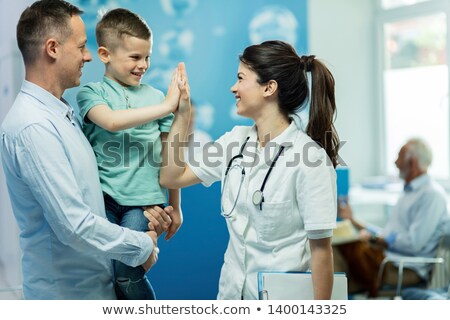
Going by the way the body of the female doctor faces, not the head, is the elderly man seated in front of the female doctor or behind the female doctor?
behind

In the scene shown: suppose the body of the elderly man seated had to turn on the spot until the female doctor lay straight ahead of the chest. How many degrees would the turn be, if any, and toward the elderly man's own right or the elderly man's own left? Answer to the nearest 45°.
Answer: approximately 90° to the elderly man's own left

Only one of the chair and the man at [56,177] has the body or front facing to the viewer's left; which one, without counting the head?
the chair

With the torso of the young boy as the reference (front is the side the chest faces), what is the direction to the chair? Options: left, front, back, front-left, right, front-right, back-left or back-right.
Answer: left

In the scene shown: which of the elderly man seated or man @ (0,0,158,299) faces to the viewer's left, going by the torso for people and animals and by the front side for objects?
the elderly man seated

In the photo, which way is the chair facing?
to the viewer's left

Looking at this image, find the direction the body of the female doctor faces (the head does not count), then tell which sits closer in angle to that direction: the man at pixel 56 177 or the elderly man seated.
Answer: the man

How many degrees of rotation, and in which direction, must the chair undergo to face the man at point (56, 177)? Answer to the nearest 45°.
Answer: approximately 45° to its left

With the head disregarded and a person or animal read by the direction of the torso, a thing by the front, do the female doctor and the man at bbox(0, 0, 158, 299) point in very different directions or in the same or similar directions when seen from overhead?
very different directions

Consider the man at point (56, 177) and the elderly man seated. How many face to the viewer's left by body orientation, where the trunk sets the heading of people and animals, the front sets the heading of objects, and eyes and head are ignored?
1

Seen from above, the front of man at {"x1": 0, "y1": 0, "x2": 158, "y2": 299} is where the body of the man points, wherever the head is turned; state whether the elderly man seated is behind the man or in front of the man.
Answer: in front

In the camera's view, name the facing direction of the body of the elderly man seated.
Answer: to the viewer's left

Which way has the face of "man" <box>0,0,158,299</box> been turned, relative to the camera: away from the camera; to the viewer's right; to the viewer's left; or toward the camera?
to the viewer's right

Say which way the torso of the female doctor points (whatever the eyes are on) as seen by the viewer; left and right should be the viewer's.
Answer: facing the viewer and to the left of the viewer

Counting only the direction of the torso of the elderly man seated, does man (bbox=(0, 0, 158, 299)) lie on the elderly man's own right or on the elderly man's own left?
on the elderly man's own left

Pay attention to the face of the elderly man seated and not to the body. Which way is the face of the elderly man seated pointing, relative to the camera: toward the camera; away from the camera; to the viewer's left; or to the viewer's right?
to the viewer's left

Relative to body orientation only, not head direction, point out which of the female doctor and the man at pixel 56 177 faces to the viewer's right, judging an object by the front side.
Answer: the man

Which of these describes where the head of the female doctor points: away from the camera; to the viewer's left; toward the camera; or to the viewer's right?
to the viewer's left

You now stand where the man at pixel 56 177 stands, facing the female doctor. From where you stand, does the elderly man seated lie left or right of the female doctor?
left
